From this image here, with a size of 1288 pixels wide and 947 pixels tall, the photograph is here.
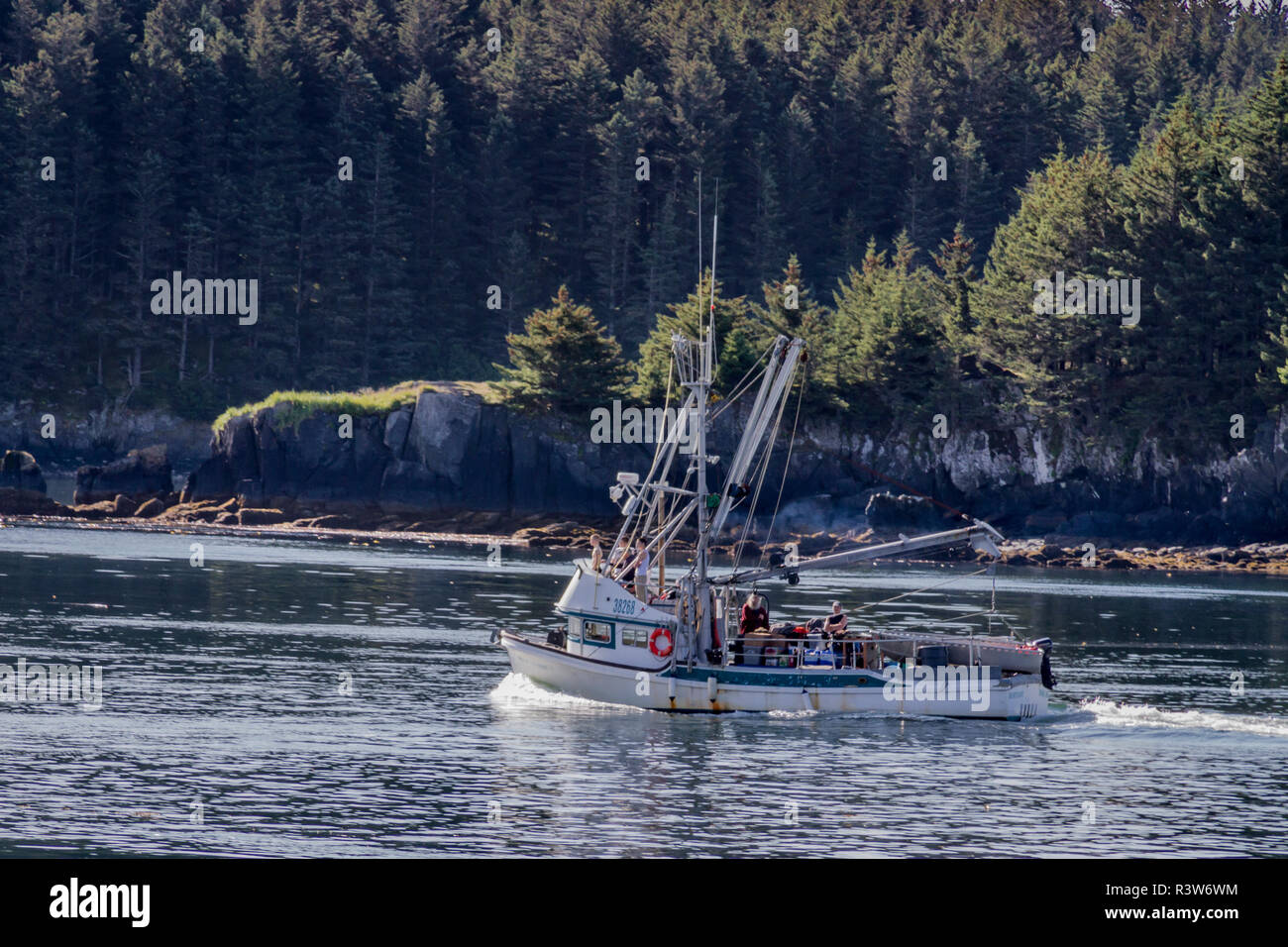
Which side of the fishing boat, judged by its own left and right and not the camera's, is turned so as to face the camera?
left

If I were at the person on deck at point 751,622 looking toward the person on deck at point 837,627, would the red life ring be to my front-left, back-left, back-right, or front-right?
back-right

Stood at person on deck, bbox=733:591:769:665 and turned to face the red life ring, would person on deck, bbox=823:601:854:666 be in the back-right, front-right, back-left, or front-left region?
back-left
